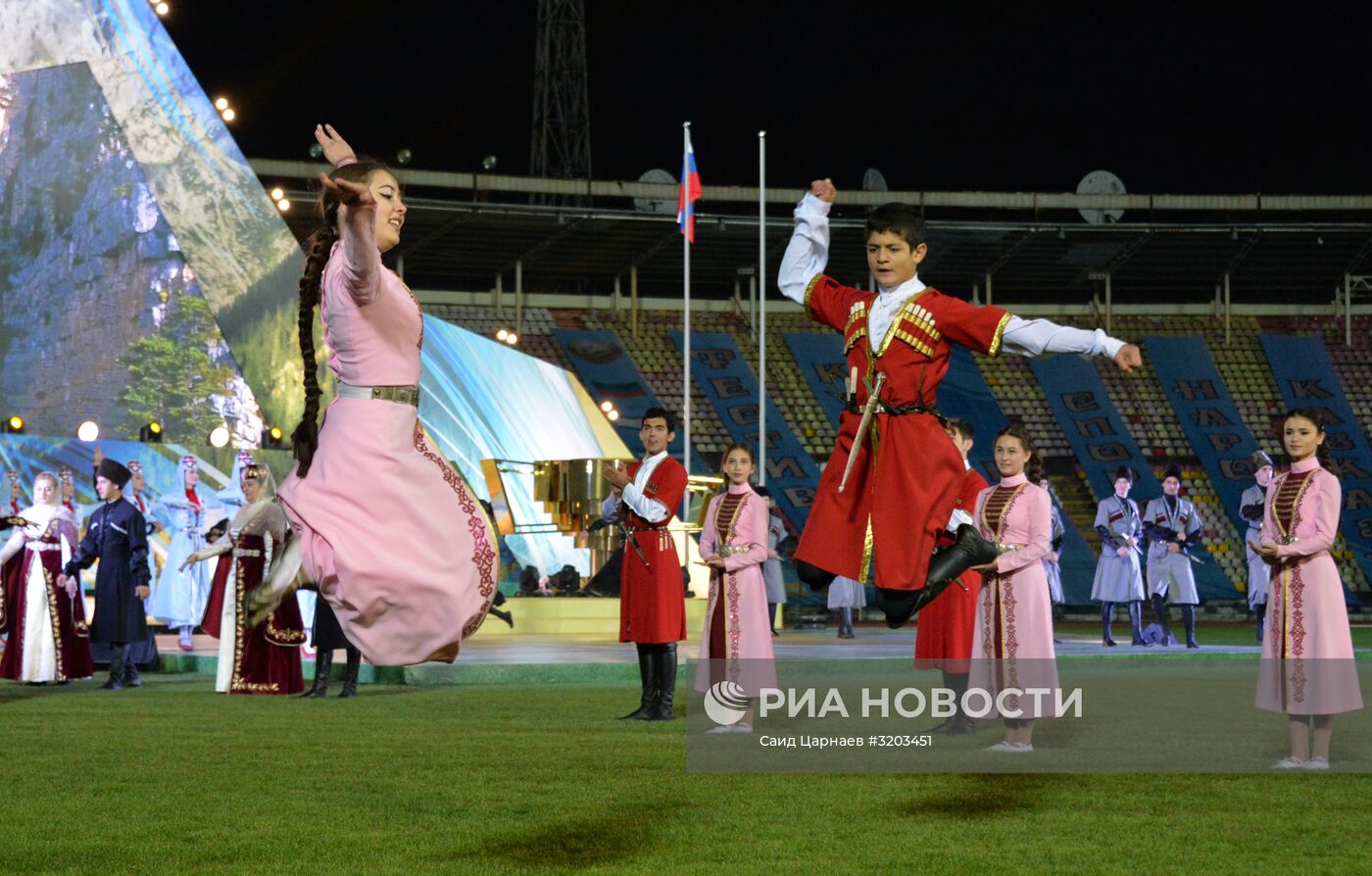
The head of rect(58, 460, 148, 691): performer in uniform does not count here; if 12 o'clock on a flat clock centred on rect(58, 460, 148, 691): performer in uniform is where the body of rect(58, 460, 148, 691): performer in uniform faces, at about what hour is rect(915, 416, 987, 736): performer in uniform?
rect(915, 416, 987, 736): performer in uniform is roughly at 9 o'clock from rect(58, 460, 148, 691): performer in uniform.

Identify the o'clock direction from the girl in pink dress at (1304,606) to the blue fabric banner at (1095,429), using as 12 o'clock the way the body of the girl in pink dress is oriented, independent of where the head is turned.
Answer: The blue fabric banner is roughly at 4 o'clock from the girl in pink dress.

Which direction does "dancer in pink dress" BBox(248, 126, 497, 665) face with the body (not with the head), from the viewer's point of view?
to the viewer's right

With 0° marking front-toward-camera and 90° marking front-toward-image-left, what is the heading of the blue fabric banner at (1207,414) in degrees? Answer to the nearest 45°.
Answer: approximately 0°

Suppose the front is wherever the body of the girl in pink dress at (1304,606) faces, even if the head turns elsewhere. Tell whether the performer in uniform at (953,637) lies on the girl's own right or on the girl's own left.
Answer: on the girl's own right

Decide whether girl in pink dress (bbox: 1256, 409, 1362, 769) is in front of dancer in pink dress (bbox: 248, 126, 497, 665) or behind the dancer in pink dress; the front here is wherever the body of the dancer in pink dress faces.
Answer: in front

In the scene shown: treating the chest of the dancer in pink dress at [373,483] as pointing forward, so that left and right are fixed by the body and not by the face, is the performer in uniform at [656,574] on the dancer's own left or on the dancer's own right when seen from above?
on the dancer's own left

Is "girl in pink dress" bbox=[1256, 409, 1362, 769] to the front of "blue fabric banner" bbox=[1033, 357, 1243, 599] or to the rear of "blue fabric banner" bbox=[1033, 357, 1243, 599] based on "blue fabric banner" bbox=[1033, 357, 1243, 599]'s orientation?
to the front
